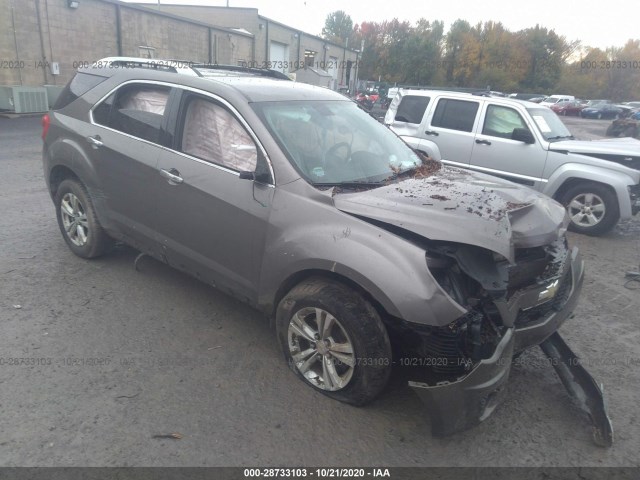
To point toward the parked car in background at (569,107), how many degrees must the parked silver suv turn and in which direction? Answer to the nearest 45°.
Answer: approximately 135° to its left

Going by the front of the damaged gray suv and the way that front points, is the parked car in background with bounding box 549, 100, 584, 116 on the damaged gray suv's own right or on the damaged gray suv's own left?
on the damaged gray suv's own left

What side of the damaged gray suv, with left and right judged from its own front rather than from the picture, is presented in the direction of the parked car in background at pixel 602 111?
left

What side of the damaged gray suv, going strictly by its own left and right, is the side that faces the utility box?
back

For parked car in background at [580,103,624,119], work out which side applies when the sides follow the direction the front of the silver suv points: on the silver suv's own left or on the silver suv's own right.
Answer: on the silver suv's own left

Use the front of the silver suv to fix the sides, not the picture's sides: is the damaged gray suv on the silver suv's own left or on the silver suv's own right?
on the silver suv's own right

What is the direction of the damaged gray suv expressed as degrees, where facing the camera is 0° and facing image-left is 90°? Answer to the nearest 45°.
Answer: approximately 315°

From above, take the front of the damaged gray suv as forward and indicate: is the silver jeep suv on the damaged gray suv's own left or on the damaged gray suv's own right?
on the damaged gray suv's own left
